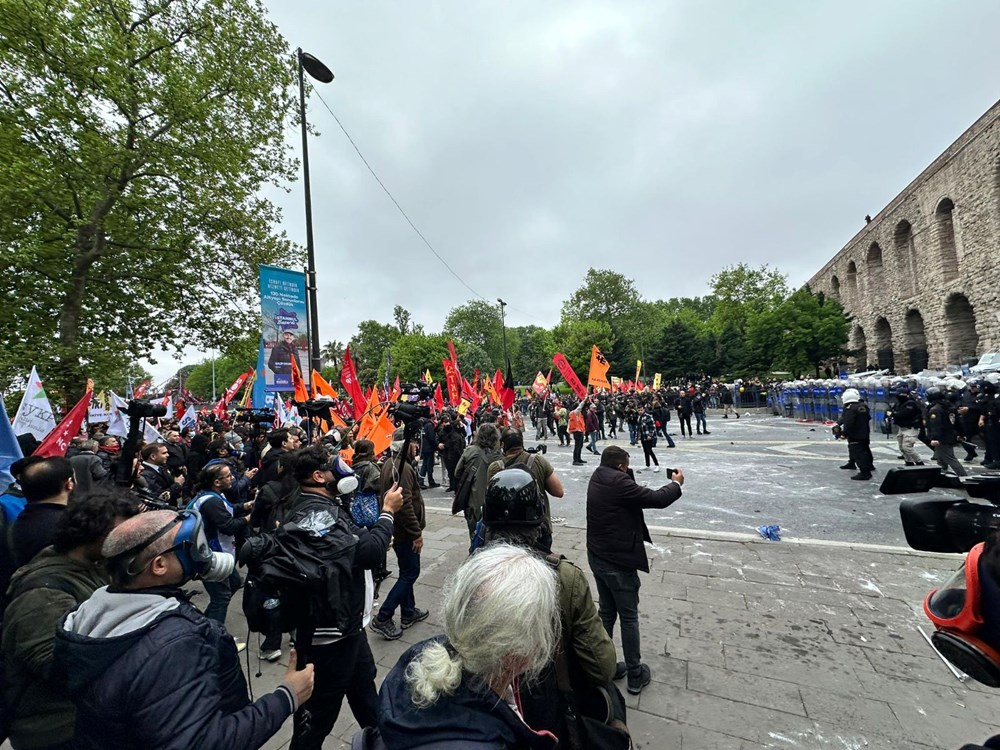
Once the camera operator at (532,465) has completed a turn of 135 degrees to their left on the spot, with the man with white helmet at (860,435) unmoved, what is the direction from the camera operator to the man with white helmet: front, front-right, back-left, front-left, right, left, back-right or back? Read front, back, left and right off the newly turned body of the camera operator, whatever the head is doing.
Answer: back

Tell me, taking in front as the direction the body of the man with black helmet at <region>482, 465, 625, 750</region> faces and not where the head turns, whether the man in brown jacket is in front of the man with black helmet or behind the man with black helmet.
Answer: in front

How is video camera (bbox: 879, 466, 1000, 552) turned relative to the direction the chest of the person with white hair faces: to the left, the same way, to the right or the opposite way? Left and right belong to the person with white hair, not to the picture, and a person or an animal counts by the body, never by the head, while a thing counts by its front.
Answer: to the left

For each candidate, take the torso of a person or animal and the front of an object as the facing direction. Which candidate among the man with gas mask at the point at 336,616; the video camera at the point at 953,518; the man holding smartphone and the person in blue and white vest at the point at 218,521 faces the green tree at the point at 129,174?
the video camera

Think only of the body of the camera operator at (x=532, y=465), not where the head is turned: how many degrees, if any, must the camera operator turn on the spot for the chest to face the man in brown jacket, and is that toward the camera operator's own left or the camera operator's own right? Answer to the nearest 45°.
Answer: approximately 90° to the camera operator's own left

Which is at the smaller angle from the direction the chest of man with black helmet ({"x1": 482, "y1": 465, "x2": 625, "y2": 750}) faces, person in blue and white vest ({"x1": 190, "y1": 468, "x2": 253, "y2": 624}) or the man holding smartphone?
the man holding smartphone

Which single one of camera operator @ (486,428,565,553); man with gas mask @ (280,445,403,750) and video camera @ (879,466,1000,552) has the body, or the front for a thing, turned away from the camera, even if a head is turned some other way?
the camera operator

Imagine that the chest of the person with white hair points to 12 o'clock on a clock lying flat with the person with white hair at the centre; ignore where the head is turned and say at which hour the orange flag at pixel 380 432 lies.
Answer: The orange flag is roughly at 10 o'clock from the person with white hair.

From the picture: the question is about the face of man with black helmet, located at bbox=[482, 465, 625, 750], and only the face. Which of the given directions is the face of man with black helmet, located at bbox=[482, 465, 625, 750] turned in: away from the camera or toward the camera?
away from the camera

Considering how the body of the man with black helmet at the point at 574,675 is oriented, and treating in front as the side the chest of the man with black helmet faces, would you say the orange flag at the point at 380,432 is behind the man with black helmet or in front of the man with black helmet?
in front

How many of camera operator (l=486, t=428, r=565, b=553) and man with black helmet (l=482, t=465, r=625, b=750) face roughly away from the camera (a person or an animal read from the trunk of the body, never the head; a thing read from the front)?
2

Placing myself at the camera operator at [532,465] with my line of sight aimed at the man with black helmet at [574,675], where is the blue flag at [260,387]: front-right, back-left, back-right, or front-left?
back-right

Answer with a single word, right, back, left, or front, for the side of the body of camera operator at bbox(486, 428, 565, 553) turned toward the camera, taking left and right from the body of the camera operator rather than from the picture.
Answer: back

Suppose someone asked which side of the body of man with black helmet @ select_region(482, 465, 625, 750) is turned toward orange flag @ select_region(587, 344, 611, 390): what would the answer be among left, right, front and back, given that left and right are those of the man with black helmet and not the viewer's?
front

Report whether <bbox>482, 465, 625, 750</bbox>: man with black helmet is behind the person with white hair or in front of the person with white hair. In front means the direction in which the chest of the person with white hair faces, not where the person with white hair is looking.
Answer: in front

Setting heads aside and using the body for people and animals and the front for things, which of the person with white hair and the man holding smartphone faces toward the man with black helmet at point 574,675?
the person with white hair

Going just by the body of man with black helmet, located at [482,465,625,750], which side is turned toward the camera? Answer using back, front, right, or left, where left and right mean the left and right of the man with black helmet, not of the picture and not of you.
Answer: back

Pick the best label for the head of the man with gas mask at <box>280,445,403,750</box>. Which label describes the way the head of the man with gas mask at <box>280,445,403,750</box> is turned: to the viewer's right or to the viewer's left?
to the viewer's right

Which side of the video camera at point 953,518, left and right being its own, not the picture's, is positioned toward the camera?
left

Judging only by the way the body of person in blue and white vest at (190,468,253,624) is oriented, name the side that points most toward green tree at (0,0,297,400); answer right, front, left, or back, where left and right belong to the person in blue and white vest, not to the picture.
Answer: left
